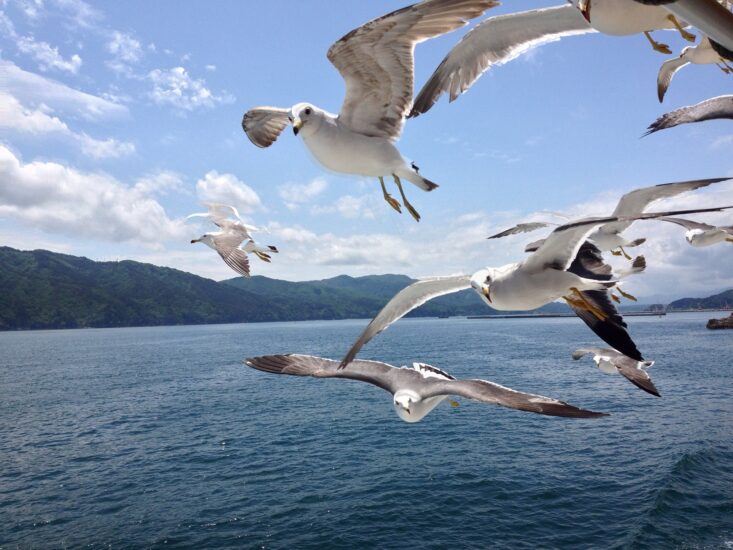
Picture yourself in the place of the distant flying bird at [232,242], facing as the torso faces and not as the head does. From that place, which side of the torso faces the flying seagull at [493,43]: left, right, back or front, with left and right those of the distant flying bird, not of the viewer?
left

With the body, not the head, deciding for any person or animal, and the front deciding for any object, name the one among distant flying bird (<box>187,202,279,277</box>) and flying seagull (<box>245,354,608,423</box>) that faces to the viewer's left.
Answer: the distant flying bird

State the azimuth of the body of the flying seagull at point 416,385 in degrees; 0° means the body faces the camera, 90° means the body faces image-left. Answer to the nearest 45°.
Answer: approximately 0°

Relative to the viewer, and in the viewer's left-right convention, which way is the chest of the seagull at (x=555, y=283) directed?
facing the viewer and to the left of the viewer
